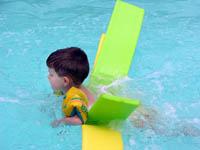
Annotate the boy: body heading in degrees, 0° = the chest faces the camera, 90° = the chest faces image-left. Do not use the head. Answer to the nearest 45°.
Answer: approximately 90°

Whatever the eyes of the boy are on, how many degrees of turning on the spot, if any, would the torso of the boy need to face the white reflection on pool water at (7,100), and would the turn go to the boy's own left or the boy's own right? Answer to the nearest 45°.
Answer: approximately 45° to the boy's own right

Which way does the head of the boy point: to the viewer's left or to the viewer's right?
to the viewer's left
